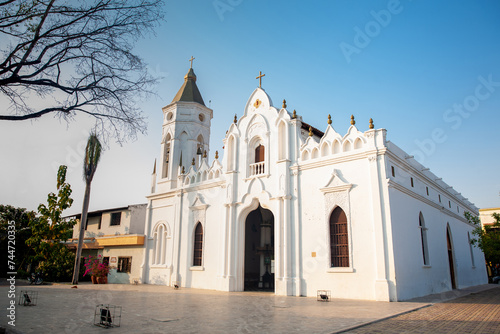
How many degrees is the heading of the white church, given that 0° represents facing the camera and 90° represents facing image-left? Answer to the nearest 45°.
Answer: approximately 45°

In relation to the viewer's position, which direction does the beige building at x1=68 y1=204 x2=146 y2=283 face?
facing the viewer and to the left of the viewer

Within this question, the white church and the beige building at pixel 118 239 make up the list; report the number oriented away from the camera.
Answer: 0

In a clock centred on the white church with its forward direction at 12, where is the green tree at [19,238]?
The green tree is roughly at 2 o'clock from the white church.

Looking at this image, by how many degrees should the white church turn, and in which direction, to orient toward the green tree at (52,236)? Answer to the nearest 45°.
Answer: approximately 45° to its right

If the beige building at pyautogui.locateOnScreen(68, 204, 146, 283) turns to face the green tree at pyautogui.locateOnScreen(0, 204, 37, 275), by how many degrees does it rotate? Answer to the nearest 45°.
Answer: approximately 90° to its right

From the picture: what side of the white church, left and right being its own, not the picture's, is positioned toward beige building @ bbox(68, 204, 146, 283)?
right

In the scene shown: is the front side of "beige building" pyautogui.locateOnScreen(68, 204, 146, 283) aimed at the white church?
no
